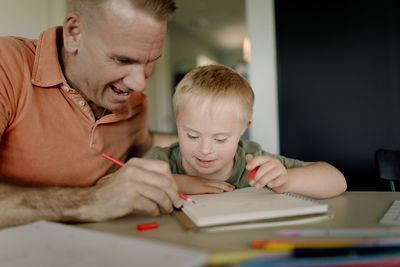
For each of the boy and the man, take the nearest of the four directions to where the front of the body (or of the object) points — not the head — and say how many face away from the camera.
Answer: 0

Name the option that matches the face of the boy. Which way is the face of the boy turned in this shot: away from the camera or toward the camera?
toward the camera

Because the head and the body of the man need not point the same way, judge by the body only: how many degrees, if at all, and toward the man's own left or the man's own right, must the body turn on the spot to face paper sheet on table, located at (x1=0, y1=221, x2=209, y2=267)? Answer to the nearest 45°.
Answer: approximately 45° to the man's own right

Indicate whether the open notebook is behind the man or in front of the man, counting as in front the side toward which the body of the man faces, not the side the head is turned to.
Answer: in front

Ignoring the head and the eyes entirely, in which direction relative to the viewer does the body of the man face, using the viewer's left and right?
facing the viewer and to the right of the viewer

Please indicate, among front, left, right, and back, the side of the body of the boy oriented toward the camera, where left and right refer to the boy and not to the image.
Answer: front

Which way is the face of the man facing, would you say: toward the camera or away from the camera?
toward the camera
